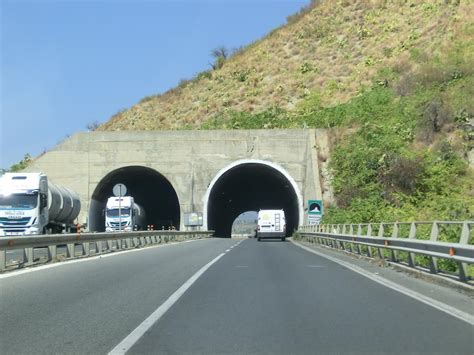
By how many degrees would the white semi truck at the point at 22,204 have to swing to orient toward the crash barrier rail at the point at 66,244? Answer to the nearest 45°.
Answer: approximately 45° to its left

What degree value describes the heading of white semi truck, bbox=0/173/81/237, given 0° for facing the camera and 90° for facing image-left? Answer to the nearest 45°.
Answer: approximately 45°

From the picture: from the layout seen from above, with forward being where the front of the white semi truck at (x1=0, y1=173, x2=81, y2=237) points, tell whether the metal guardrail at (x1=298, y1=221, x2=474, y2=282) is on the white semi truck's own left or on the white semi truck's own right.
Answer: on the white semi truck's own left
